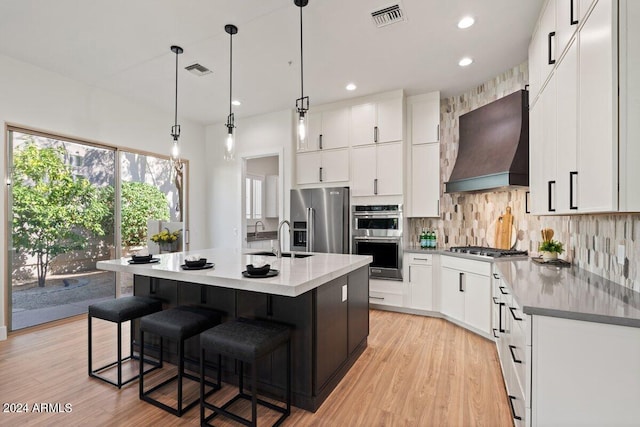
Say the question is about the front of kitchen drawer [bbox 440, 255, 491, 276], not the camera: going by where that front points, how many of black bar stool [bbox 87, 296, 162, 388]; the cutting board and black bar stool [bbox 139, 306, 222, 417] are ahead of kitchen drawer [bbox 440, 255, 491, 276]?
2

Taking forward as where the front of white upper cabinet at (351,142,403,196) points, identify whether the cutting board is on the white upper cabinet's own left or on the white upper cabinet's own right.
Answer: on the white upper cabinet's own left

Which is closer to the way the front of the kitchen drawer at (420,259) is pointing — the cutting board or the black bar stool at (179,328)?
the black bar stool

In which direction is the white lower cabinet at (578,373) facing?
to the viewer's left

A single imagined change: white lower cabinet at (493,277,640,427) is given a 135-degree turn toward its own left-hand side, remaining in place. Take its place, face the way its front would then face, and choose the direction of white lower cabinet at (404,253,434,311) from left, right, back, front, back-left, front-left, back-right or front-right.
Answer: back

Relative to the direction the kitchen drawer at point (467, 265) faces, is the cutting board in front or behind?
behind

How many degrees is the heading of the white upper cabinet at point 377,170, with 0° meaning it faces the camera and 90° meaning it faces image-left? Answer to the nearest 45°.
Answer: approximately 0°

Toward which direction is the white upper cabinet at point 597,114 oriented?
to the viewer's left

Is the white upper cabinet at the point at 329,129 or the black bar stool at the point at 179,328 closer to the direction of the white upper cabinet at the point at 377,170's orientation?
the black bar stool

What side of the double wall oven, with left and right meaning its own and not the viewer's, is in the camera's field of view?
front

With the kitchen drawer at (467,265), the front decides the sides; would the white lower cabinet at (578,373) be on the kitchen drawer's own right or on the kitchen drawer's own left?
on the kitchen drawer's own left

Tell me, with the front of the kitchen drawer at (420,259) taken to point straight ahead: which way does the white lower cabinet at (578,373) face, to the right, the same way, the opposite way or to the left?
to the right

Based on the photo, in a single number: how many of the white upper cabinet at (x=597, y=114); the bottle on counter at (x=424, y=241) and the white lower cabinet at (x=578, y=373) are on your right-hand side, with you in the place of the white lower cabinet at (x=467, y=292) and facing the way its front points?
1
